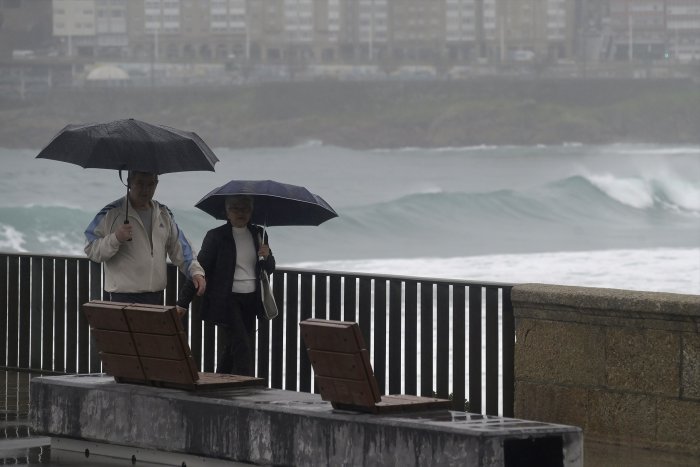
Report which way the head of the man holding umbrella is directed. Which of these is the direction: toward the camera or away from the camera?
toward the camera

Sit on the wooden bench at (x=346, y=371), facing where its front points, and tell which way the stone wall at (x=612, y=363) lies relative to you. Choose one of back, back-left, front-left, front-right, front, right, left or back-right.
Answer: front

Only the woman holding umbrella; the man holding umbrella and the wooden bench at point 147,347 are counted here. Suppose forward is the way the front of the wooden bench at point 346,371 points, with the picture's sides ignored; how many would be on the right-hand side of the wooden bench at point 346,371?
0

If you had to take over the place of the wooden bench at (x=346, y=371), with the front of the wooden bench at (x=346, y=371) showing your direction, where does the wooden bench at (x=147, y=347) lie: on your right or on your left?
on your left

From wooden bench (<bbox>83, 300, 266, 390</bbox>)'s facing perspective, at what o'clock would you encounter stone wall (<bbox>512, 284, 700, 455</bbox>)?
The stone wall is roughly at 1 o'clock from the wooden bench.

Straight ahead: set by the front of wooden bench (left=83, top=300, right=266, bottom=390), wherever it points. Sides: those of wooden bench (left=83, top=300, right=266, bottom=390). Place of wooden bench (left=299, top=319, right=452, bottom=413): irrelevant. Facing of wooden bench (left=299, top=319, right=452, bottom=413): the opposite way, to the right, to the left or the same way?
the same way

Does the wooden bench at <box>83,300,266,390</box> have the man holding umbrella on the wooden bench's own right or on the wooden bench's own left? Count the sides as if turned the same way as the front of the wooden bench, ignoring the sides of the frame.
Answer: on the wooden bench's own left

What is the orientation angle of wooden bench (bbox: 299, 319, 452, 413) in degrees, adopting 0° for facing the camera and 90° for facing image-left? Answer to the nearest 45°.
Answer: approximately 225°

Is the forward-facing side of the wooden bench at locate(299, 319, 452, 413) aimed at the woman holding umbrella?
no

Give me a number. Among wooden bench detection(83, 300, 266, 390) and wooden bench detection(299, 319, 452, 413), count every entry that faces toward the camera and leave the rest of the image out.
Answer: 0

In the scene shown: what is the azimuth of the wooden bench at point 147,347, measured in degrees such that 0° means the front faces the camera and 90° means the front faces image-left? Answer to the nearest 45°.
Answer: approximately 225°

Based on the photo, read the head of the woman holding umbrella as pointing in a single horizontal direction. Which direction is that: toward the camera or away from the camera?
toward the camera

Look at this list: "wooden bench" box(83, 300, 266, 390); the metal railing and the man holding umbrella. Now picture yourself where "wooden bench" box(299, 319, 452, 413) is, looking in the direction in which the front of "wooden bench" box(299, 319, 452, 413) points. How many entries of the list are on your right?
0
